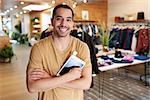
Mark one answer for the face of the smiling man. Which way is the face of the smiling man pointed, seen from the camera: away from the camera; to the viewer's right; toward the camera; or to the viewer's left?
toward the camera

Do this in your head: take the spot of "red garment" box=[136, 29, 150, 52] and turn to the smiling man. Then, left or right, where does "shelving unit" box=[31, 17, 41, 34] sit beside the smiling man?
right

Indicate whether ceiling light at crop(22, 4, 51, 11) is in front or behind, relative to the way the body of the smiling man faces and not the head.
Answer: behind

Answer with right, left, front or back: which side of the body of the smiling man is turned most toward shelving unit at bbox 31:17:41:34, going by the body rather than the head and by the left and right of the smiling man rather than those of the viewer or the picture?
back

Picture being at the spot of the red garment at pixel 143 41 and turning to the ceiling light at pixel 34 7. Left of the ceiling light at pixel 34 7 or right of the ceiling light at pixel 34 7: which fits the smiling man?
left

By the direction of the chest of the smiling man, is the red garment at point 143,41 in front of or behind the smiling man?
behind

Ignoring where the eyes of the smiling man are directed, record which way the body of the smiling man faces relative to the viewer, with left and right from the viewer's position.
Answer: facing the viewer
